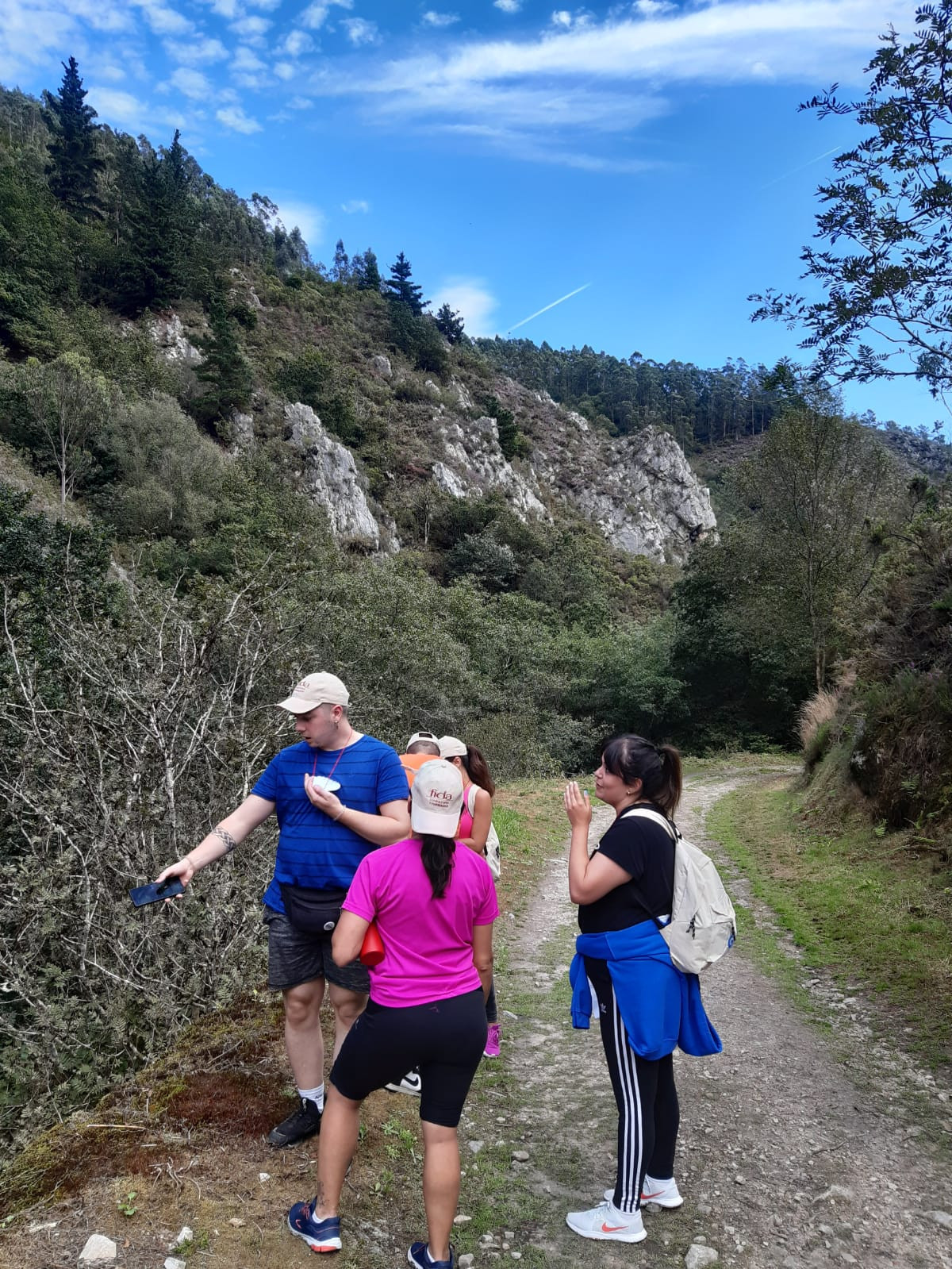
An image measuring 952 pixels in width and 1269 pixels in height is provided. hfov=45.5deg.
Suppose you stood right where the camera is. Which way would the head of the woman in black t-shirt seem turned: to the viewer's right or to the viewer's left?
to the viewer's left

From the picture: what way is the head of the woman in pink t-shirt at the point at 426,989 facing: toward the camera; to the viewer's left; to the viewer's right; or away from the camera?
away from the camera

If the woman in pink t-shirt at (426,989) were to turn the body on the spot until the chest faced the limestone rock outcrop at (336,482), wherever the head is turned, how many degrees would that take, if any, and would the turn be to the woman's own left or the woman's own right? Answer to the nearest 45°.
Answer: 0° — they already face it

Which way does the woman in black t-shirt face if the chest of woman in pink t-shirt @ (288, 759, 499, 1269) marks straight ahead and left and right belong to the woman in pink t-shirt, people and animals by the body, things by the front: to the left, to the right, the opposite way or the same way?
to the left

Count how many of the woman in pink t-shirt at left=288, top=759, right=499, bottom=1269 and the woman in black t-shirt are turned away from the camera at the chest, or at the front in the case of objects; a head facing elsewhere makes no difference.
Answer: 1

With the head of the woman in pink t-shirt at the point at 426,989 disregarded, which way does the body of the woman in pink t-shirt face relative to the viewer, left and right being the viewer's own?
facing away from the viewer

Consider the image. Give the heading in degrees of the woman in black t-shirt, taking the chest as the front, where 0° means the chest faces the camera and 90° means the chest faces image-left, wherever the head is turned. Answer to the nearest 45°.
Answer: approximately 90°

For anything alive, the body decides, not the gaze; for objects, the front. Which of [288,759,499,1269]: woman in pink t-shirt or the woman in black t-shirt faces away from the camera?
the woman in pink t-shirt
